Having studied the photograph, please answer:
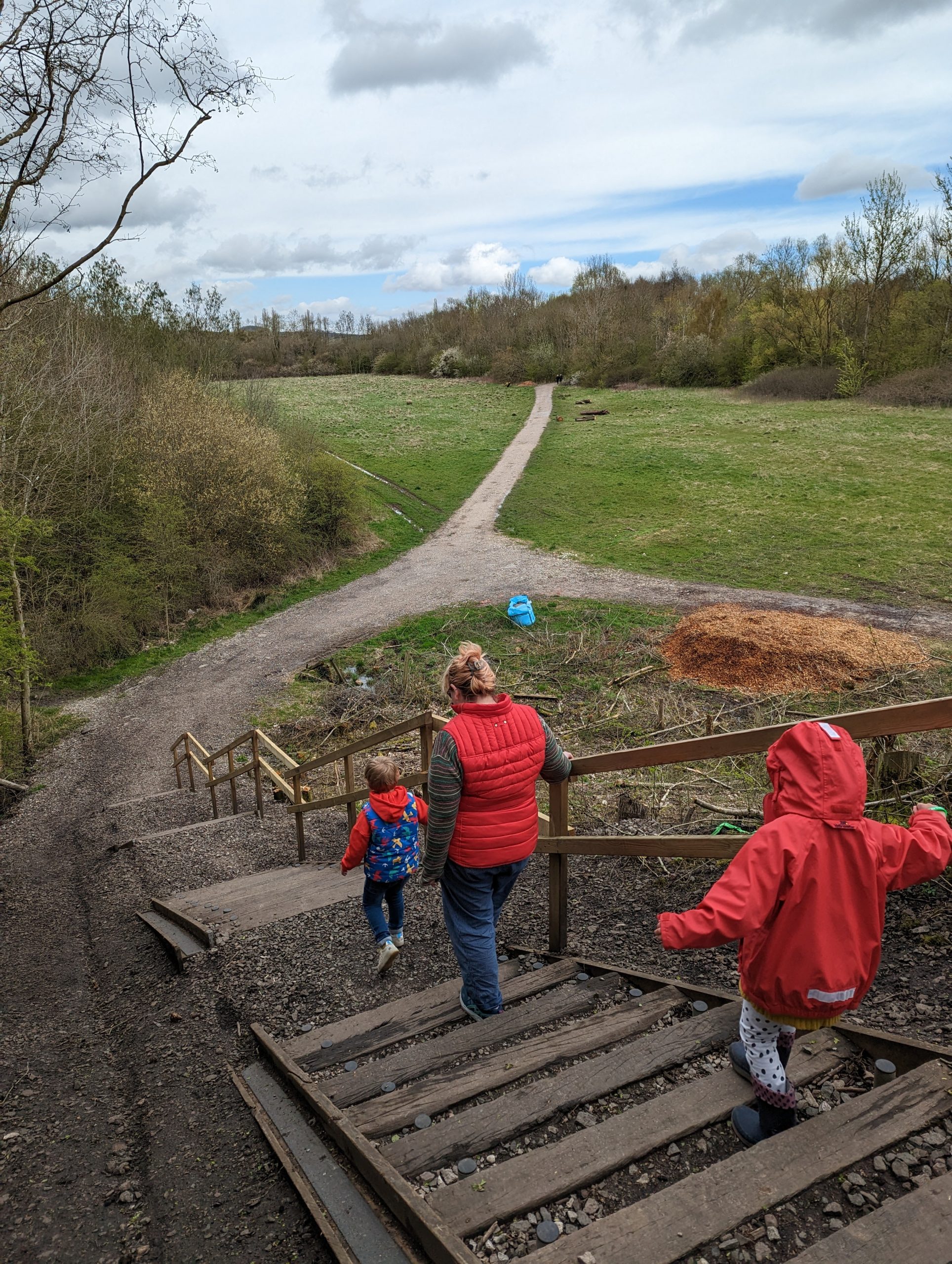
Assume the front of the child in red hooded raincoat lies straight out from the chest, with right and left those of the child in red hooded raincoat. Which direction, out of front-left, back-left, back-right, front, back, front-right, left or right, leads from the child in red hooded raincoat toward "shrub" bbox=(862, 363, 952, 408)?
front-right

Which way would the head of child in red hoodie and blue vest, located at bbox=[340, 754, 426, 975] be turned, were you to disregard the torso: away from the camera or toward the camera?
away from the camera

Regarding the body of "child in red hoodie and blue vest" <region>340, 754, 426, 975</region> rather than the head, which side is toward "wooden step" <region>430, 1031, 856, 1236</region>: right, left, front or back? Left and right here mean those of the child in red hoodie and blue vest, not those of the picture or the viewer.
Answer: back

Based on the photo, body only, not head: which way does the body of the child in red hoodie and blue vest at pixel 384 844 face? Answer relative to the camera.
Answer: away from the camera

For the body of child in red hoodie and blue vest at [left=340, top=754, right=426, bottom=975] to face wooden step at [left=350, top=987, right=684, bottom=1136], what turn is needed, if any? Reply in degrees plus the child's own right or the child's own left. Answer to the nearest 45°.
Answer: approximately 180°

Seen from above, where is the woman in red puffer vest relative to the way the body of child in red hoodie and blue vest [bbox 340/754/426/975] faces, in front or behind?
behind

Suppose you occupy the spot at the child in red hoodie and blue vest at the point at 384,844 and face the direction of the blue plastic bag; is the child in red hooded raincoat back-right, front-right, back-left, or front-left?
back-right

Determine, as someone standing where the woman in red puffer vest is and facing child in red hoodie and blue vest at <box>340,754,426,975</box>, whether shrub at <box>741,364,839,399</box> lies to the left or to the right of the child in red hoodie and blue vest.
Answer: right

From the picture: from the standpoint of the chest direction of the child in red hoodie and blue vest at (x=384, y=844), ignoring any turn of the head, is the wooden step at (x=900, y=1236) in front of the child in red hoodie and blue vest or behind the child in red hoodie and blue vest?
behind
